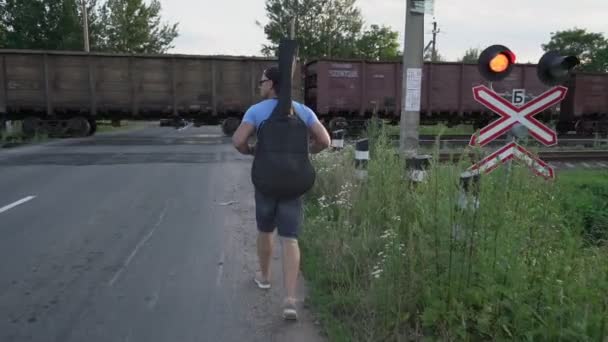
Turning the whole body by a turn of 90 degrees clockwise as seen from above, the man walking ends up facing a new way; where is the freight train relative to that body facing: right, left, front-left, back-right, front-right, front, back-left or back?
left

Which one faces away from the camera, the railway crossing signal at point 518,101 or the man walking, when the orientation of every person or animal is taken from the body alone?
the man walking

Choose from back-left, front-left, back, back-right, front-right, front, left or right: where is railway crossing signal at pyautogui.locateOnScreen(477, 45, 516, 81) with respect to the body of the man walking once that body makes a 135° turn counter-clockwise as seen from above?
back

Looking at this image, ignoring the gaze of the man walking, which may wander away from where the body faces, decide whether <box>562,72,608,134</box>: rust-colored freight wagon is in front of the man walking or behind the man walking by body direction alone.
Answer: in front

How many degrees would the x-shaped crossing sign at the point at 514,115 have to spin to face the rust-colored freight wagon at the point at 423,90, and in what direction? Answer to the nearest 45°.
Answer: approximately 180°

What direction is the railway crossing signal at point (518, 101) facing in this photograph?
toward the camera

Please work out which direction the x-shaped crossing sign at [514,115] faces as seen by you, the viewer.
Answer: facing the viewer

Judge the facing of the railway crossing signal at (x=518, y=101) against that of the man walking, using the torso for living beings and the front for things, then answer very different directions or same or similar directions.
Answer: very different directions

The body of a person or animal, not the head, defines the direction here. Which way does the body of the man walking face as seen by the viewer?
away from the camera

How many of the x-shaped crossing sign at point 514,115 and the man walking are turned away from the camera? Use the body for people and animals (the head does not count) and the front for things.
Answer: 1

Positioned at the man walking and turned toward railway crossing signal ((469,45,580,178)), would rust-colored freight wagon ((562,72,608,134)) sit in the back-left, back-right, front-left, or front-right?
front-left

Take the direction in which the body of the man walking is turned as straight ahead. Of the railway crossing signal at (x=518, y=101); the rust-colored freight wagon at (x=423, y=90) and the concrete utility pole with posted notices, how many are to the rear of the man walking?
0

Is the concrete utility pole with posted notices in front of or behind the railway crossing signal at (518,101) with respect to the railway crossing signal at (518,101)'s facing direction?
behind

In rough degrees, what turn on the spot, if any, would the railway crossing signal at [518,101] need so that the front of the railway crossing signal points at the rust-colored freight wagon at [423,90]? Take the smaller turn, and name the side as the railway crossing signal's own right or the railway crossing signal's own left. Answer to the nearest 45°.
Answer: approximately 180°
